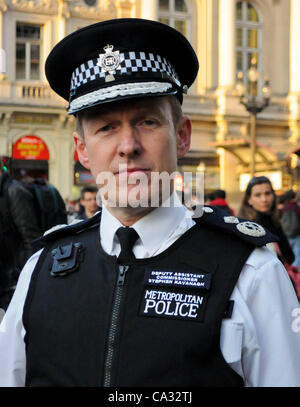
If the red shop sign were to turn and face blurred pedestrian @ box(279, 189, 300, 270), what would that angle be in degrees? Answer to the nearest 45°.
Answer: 0° — it already faces them

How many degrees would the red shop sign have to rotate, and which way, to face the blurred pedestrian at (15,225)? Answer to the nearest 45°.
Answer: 0° — it already faces them

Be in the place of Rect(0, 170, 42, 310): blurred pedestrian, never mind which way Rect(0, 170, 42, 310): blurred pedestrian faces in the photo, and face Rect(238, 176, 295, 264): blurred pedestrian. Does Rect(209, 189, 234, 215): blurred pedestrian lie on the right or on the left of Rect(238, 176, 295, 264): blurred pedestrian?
left

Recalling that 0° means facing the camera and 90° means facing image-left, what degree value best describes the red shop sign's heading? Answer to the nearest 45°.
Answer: approximately 0°

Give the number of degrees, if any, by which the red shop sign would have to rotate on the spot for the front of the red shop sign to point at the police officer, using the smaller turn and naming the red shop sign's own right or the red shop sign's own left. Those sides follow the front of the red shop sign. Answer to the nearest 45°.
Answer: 0° — it already faces them

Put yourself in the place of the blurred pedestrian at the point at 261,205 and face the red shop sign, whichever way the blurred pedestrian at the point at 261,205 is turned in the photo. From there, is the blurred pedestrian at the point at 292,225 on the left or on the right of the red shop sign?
right
